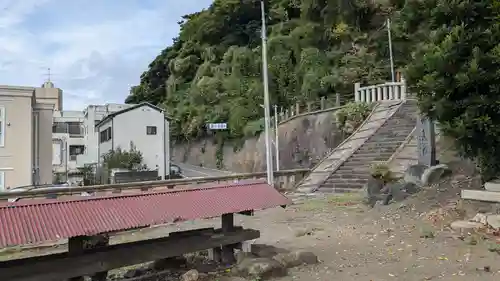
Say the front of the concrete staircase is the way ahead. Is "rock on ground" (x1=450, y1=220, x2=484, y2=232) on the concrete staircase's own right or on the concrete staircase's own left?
on the concrete staircase's own left

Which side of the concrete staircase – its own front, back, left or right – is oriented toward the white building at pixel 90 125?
right

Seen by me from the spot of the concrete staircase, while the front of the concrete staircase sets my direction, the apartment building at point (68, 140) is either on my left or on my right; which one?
on my right

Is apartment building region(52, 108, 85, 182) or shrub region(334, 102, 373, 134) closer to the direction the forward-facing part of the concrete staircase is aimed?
the apartment building

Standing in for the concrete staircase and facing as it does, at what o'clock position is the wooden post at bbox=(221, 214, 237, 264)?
The wooden post is roughly at 11 o'clock from the concrete staircase.

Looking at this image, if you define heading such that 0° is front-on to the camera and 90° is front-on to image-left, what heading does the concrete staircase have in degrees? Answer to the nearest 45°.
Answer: approximately 45°

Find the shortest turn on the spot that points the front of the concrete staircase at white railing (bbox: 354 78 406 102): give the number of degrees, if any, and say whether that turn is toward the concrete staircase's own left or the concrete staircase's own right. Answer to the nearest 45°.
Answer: approximately 135° to the concrete staircase's own right

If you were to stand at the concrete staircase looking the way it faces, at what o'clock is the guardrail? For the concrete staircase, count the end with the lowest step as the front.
The guardrail is roughly at 12 o'clock from the concrete staircase.

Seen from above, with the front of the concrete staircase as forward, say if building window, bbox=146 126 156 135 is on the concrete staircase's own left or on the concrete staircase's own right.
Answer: on the concrete staircase's own right

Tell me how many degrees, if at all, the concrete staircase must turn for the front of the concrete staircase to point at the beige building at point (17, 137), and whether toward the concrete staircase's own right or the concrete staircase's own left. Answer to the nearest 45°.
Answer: approximately 45° to the concrete staircase's own right

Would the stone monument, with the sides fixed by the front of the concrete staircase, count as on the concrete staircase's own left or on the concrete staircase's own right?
on the concrete staircase's own left

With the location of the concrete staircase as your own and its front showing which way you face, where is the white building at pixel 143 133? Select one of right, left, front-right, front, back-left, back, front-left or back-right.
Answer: right
